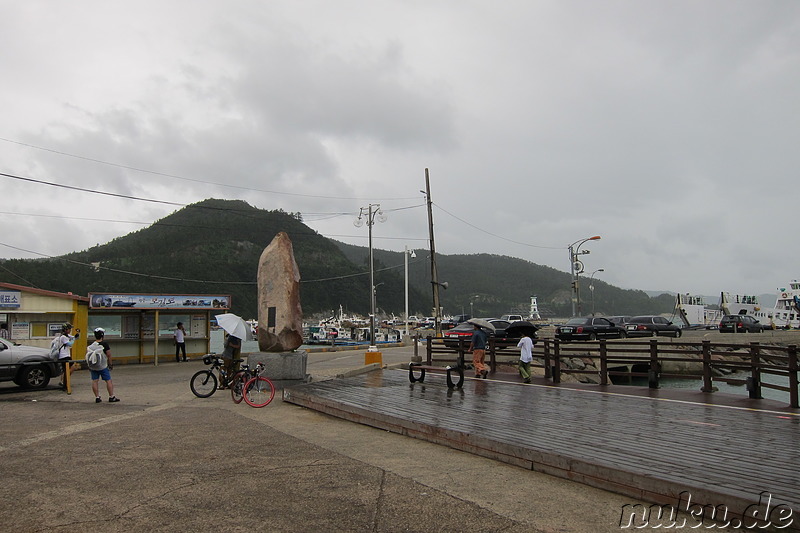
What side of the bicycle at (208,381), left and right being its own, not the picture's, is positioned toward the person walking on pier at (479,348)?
back

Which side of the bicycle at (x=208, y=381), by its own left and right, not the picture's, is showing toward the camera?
left

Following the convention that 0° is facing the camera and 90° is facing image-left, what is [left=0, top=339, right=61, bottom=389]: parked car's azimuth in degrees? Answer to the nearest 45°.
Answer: approximately 270°

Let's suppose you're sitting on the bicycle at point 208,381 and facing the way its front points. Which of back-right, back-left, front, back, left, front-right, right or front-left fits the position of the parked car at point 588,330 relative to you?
back-right

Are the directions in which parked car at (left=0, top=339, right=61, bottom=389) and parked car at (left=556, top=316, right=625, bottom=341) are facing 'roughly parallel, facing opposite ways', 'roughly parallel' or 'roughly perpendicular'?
roughly parallel

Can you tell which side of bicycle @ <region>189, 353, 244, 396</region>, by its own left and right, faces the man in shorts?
front

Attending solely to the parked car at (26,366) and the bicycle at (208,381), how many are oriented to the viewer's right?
1

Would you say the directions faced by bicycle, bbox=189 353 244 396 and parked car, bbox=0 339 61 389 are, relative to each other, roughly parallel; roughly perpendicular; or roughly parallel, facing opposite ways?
roughly parallel, facing opposite ways

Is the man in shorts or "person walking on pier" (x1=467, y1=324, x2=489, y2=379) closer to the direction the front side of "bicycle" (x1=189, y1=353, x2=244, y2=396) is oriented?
the man in shorts

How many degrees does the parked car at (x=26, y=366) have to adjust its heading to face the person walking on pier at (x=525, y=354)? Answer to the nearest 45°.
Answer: approximately 45° to its right

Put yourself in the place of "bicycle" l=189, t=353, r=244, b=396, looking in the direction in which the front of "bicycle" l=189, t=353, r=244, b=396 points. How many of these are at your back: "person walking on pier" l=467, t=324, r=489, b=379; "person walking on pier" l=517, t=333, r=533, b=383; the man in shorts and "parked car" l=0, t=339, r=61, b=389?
2

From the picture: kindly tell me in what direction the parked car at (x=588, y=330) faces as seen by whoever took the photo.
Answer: facing away from the viewer and to the right of the viewer

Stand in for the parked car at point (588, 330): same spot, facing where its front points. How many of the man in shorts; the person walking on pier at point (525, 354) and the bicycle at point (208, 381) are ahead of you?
0

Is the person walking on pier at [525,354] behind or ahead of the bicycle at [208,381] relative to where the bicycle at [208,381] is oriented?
behind

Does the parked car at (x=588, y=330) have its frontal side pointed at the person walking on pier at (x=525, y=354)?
no
